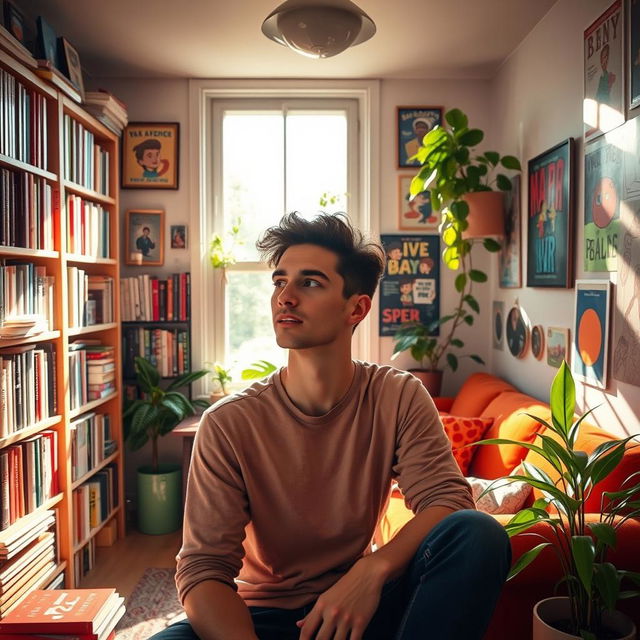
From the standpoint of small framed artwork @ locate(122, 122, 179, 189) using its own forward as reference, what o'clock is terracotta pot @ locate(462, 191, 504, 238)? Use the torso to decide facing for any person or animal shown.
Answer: The terracotta pot is roughly at 10 o'clock from the small framed artwork.

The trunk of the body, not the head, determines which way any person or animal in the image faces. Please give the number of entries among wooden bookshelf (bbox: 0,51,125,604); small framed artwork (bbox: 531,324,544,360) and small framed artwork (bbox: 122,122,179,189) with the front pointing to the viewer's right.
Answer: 1

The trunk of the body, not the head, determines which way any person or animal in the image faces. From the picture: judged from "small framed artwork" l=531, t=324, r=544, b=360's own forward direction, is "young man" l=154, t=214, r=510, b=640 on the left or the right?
on its left

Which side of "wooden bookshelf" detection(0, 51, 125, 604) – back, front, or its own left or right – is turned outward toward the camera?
right

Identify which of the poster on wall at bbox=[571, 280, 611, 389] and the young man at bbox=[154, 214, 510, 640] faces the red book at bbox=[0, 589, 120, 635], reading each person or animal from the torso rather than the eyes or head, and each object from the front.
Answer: the poster on wall

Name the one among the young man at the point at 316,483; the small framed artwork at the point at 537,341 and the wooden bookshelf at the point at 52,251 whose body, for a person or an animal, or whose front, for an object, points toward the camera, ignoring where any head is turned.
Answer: the young man

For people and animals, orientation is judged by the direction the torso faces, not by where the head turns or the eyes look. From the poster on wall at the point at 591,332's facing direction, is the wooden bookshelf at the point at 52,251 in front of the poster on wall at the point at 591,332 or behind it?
in front

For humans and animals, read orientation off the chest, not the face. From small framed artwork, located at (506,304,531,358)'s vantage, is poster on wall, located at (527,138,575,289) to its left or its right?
on its left
